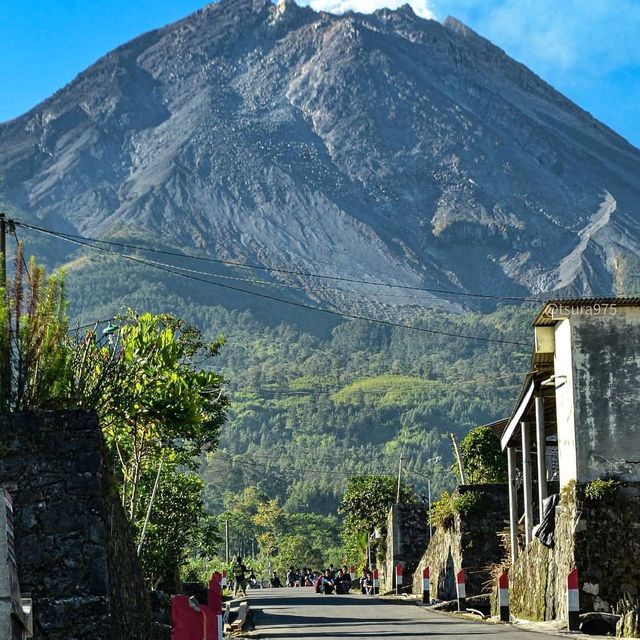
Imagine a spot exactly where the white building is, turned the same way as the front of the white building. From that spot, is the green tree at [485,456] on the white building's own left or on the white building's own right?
on the white building's own right

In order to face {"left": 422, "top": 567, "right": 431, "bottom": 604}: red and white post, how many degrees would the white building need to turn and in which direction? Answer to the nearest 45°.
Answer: approximately 90° to its right

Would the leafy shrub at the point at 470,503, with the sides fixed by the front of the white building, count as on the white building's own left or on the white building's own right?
on the white building's own right

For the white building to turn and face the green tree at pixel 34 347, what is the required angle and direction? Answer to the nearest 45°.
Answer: approximately 45° to its left

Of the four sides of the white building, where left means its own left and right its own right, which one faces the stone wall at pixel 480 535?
right

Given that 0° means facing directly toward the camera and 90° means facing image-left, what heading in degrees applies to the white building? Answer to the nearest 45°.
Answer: approximately 90°

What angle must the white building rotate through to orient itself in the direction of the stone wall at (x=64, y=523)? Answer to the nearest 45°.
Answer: approximately 45° to its left

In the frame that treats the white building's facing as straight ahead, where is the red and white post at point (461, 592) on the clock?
The red and white post is roughly at 2 o'clock from the white building.
